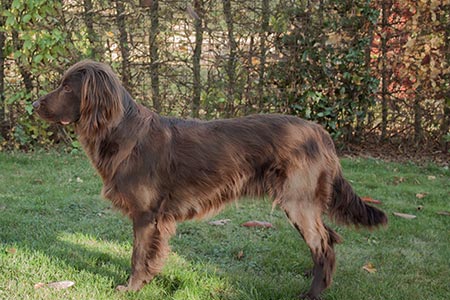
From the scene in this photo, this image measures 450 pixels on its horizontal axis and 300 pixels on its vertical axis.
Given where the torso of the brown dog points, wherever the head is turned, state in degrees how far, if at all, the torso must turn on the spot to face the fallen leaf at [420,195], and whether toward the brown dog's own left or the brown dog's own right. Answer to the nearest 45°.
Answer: approximately 135° to the brown dog's own right

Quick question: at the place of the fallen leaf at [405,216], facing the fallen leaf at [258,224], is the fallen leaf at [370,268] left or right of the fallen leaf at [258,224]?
left

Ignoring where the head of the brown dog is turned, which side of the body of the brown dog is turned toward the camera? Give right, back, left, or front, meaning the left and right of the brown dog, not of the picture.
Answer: left

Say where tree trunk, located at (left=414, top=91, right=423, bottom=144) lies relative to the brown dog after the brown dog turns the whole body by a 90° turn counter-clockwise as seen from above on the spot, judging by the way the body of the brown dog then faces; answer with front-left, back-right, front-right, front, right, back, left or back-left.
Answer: back-left

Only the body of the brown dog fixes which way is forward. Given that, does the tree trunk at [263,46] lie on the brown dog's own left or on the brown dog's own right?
on the brown dog's own right

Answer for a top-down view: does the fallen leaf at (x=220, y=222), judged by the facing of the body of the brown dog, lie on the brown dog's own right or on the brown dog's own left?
on the brown dog's own right

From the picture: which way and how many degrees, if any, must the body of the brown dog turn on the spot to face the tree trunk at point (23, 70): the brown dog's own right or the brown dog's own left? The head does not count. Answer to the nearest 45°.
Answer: approximately 45° to the brown dog's own right

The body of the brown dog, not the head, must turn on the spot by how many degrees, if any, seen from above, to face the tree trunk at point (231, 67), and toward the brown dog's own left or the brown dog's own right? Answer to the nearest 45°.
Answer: approximately 90° to the brown dog's own right

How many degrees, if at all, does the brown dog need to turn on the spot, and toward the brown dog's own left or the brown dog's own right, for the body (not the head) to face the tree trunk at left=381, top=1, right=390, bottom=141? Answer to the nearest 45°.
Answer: approximately 135° to the brown dog's own right

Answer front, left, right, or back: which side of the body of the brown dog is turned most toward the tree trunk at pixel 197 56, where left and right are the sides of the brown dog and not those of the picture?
right
